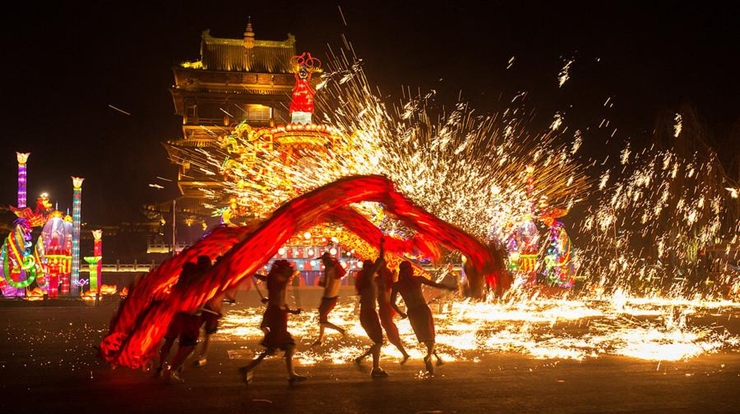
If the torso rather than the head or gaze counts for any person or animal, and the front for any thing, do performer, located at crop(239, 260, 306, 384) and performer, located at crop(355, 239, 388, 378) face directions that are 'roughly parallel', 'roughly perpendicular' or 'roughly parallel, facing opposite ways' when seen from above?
roughly parallel

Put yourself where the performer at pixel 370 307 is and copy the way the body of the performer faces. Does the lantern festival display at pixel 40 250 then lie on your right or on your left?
on your left

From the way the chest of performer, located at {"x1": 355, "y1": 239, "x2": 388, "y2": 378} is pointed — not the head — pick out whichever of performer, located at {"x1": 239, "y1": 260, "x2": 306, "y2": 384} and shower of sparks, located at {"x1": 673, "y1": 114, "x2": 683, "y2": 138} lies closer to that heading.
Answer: the shower of sparks
